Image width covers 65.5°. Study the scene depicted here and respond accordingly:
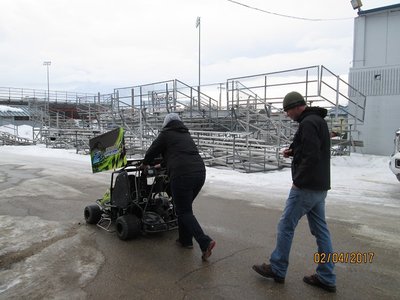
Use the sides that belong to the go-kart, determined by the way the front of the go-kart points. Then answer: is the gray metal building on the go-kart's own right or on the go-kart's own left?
on the go-kart's own right

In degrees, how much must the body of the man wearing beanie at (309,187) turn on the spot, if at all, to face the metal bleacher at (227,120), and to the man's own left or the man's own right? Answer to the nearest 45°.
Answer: approximately 90° to the man's own right

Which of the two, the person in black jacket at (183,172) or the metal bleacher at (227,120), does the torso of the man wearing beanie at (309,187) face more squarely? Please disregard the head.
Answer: the person in black jacket

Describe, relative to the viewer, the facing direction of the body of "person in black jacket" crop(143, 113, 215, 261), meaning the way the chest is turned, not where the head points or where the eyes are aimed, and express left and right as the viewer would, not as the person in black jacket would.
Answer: facing away from the viewer and to the left of the viewer

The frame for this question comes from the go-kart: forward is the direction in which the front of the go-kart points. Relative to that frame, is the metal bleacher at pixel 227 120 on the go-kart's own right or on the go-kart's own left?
on the go-kart's own right

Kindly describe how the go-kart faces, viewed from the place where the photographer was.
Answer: facing away from the viewer and to the left of the viewer

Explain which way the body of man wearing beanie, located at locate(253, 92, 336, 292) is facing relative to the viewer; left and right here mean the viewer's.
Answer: facing to the left of the viewer

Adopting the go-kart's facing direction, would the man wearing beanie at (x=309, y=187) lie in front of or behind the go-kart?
behind

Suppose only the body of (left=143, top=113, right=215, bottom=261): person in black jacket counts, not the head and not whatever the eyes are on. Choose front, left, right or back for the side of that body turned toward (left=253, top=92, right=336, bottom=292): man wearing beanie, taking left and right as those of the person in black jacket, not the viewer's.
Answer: back

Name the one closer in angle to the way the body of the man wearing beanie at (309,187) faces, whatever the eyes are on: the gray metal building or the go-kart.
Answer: the go-kart

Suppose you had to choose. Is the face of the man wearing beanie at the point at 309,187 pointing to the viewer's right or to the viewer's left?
to the viewer's left

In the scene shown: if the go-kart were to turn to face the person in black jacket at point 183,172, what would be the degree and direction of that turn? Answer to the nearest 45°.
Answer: approximately 180°
